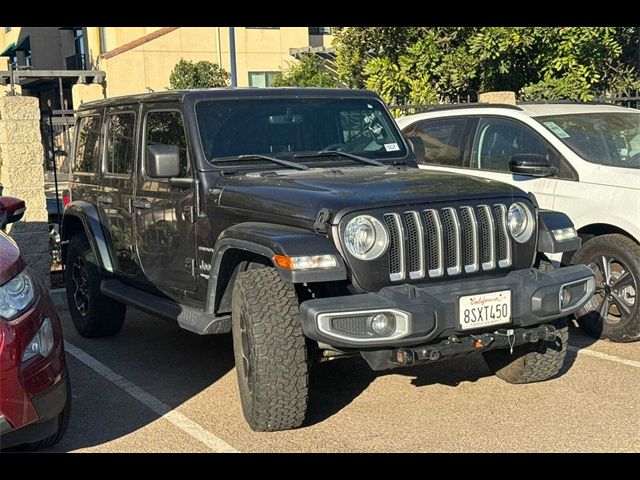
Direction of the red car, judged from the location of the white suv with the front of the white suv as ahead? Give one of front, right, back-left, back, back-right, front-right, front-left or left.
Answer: right

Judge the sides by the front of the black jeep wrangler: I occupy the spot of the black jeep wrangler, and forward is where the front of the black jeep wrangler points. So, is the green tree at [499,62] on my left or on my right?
on my left

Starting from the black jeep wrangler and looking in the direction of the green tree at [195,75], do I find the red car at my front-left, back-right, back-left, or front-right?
back-left

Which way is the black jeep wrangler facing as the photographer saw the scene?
facing the viewer and to the right of the viewer

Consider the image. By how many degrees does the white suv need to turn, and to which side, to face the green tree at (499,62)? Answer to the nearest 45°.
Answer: approximately 135° to its left

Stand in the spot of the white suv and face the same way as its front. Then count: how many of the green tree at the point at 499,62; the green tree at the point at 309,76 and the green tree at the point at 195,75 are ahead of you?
0

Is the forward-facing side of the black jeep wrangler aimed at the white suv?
no

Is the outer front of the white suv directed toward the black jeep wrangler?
no

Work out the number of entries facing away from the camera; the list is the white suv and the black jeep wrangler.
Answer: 0

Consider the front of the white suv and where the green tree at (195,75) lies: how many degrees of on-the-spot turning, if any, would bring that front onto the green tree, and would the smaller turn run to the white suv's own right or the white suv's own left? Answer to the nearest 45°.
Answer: approximately 180°

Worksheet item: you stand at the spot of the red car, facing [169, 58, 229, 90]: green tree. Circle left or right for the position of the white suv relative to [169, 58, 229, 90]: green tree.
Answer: right

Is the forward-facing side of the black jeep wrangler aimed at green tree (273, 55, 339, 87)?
no

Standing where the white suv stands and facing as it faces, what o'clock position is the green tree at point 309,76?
The green tree is roughly at 7 o'clock from the white suv.
